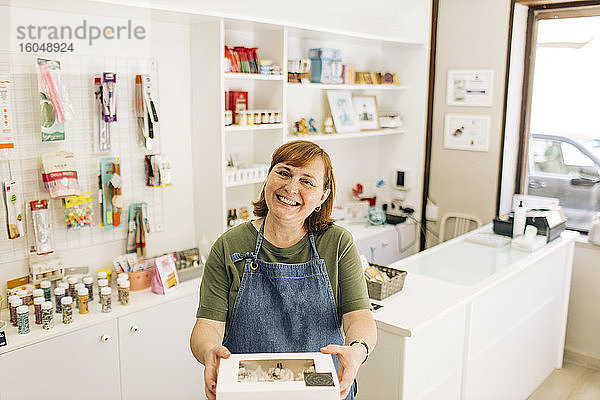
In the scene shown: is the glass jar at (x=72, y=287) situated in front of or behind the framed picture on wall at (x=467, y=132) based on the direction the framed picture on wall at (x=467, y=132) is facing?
in front

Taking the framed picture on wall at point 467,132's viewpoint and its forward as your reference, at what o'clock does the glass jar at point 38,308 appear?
The glass jar is roughly at 1 o'clock from the framed picture on wall.

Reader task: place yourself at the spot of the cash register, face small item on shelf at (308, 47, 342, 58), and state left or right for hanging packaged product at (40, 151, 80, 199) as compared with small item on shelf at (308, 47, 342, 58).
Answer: left

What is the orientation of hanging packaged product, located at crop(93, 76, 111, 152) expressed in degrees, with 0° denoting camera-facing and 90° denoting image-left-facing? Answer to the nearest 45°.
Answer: approximately 315°

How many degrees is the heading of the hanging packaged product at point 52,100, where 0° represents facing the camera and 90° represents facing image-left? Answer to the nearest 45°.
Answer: approximately 315°
